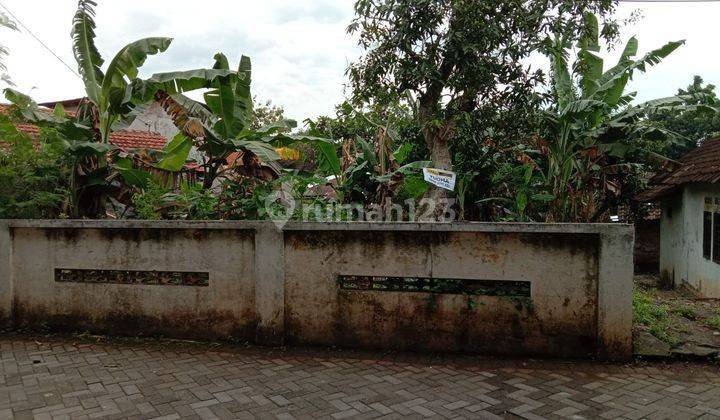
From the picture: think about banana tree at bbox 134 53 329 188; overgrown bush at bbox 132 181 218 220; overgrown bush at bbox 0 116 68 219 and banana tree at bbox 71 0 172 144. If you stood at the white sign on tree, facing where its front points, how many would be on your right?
4

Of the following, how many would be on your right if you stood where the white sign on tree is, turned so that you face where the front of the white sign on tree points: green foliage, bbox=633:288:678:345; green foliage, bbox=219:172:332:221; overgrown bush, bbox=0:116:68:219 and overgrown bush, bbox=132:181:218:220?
3

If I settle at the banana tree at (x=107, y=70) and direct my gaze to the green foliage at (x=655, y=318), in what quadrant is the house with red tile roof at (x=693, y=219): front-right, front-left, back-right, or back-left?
front-left

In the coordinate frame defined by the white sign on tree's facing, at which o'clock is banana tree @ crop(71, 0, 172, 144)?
The banana tree is roughly at 3 o'clock from the white sign on tree.

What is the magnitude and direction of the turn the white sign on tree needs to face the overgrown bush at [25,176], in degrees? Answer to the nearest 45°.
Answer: approximately 90° to its right

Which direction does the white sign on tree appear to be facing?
toward the camera

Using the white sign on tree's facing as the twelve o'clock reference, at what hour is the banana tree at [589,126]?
The banana tree is roughly at 8 o'clock from the white sign on tree.

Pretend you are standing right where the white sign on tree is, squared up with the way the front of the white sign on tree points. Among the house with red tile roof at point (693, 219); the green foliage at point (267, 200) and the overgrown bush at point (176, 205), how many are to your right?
2

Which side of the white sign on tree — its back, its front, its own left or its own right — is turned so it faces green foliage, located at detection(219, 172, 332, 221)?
right

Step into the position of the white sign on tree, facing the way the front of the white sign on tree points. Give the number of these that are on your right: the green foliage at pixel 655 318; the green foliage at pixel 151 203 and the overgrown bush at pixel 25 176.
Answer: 2

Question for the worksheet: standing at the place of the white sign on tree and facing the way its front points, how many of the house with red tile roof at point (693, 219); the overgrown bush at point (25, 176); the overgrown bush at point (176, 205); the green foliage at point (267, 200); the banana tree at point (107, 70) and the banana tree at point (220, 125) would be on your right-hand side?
5

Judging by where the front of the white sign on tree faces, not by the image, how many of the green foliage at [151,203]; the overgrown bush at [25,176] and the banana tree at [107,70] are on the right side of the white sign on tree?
3

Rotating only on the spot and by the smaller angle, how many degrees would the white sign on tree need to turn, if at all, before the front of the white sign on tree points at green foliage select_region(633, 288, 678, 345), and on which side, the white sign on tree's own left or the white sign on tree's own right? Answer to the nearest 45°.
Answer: approximately 90° to the white sign on tree's own left

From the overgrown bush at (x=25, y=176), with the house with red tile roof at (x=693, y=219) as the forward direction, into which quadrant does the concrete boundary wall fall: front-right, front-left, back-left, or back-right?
front-right
